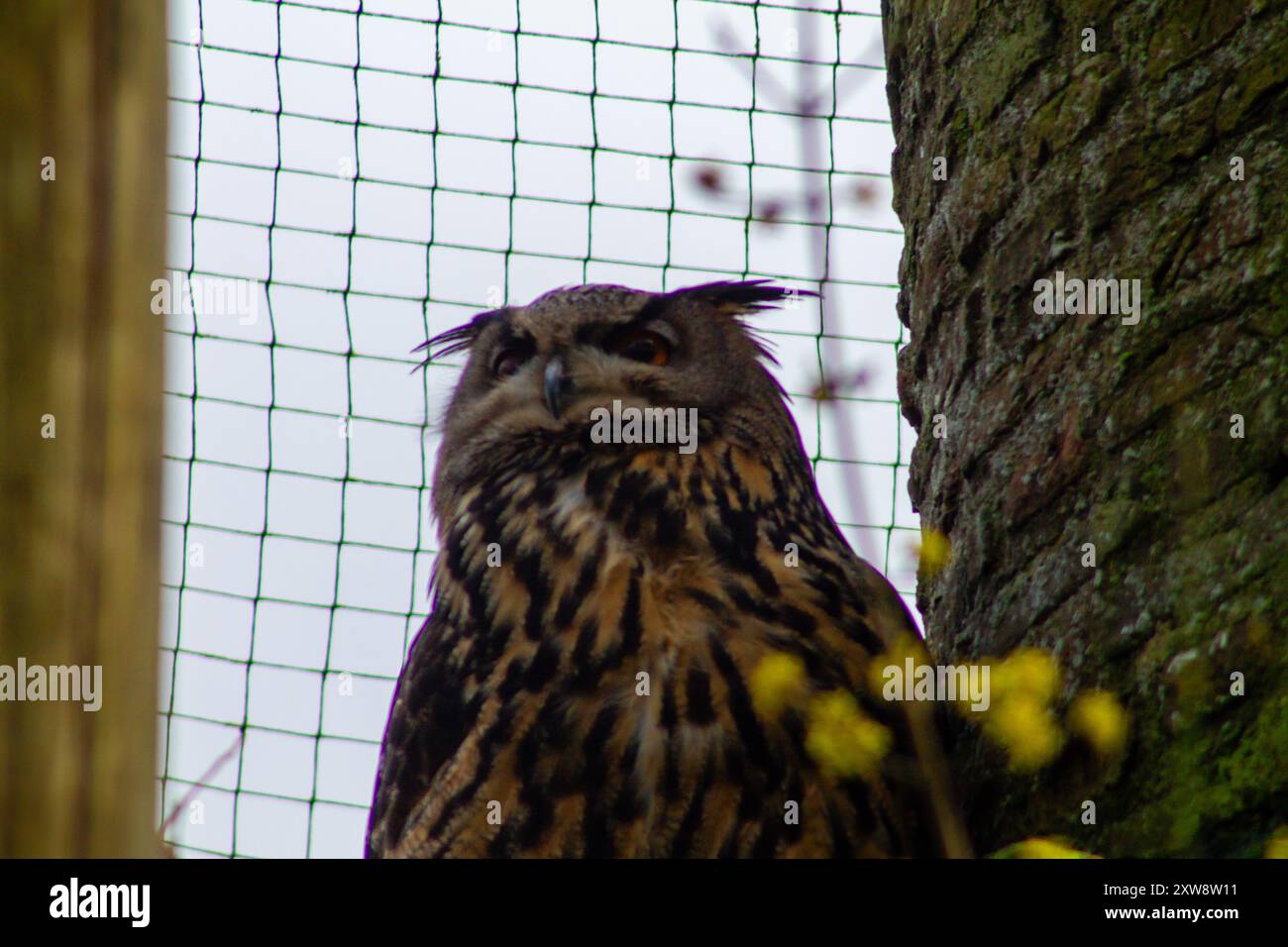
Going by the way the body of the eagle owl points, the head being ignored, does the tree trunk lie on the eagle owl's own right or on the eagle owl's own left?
on the eagle owl's own left

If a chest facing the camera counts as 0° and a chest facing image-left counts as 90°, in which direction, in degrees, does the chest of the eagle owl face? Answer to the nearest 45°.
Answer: approximately 0°

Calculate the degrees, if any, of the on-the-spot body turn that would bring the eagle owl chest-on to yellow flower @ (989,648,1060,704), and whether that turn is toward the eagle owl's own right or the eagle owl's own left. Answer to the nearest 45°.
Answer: approximately 45° to the eagle owl's own left

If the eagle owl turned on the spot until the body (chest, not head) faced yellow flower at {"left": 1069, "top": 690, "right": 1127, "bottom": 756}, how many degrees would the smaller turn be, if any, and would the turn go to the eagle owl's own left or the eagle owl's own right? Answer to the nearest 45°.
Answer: approximately 45° to the eagle owl's own left

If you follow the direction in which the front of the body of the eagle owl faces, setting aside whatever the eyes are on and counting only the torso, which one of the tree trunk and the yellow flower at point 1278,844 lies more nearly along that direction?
the yellow flower

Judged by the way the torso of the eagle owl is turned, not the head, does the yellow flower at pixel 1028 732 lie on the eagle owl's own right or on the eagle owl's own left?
on the eagle owl's own left
